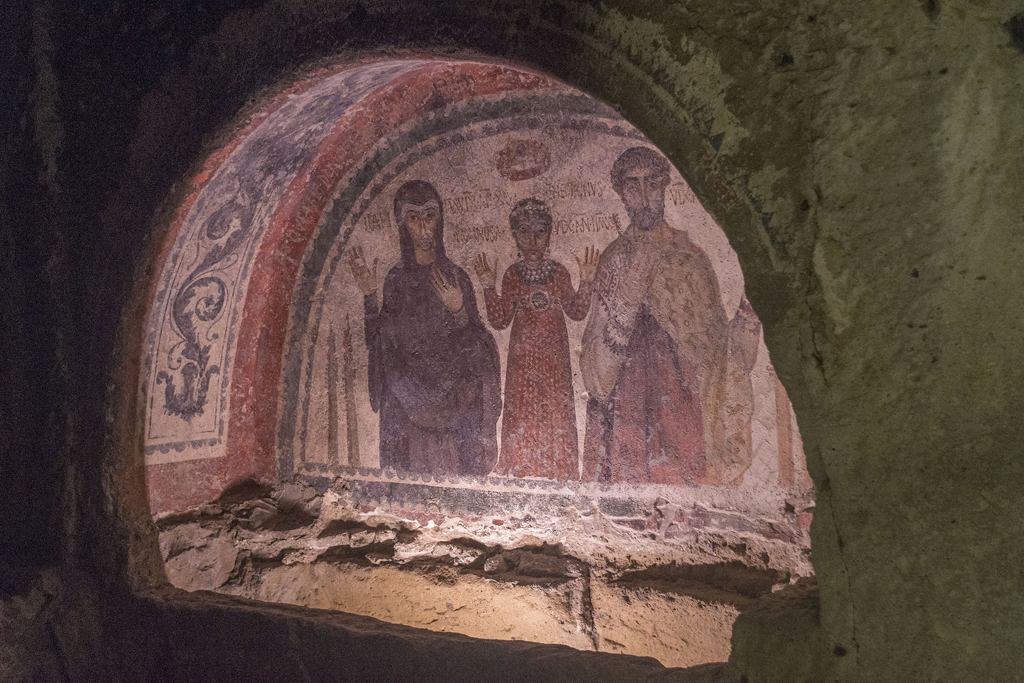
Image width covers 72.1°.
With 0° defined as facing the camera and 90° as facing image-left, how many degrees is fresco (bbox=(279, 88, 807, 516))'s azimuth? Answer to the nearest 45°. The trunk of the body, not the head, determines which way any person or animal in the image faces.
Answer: approximately 0°
